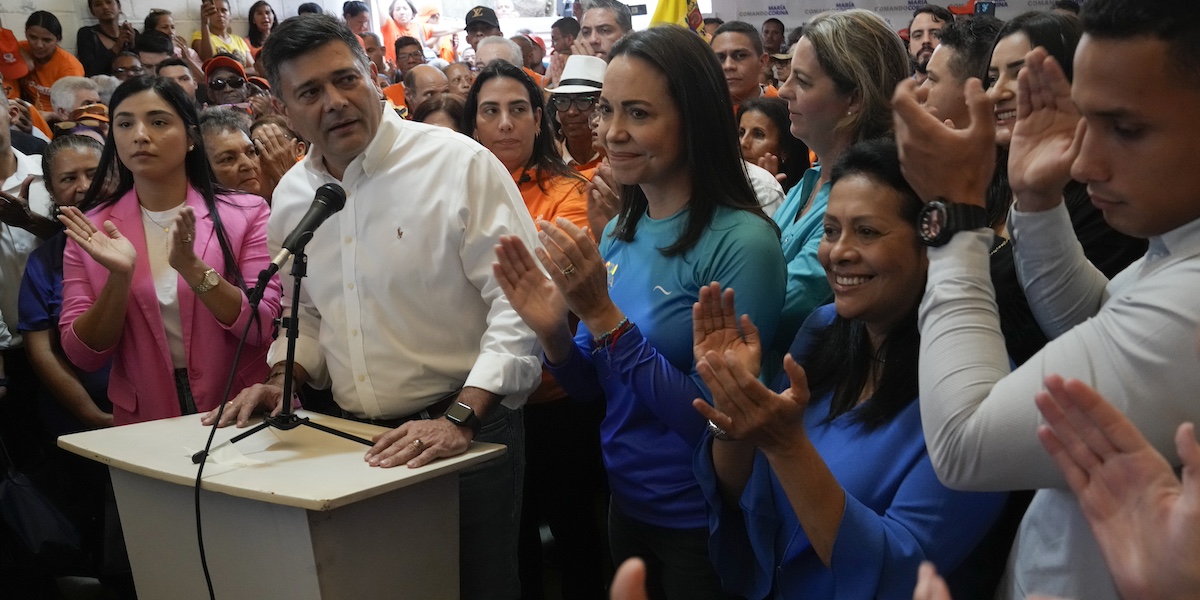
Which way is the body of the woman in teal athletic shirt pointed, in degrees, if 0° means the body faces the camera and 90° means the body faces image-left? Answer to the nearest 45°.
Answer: approximately 45°

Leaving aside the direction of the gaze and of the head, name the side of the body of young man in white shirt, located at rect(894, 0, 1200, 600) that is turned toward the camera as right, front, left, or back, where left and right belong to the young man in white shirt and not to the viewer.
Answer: left

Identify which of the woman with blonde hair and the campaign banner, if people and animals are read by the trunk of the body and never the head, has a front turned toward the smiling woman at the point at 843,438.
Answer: the campaign banner

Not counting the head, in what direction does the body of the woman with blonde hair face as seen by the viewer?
to the viewer's left

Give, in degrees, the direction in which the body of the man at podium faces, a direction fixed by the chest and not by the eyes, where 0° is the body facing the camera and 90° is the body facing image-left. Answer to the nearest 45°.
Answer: approximately 45°

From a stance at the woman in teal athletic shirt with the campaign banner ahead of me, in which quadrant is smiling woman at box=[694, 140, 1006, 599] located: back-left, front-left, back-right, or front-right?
back-right

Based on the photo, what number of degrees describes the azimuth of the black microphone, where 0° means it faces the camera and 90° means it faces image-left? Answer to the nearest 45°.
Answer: approximately 270°

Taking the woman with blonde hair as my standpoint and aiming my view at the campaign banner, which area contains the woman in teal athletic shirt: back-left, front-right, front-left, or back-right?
back-left
